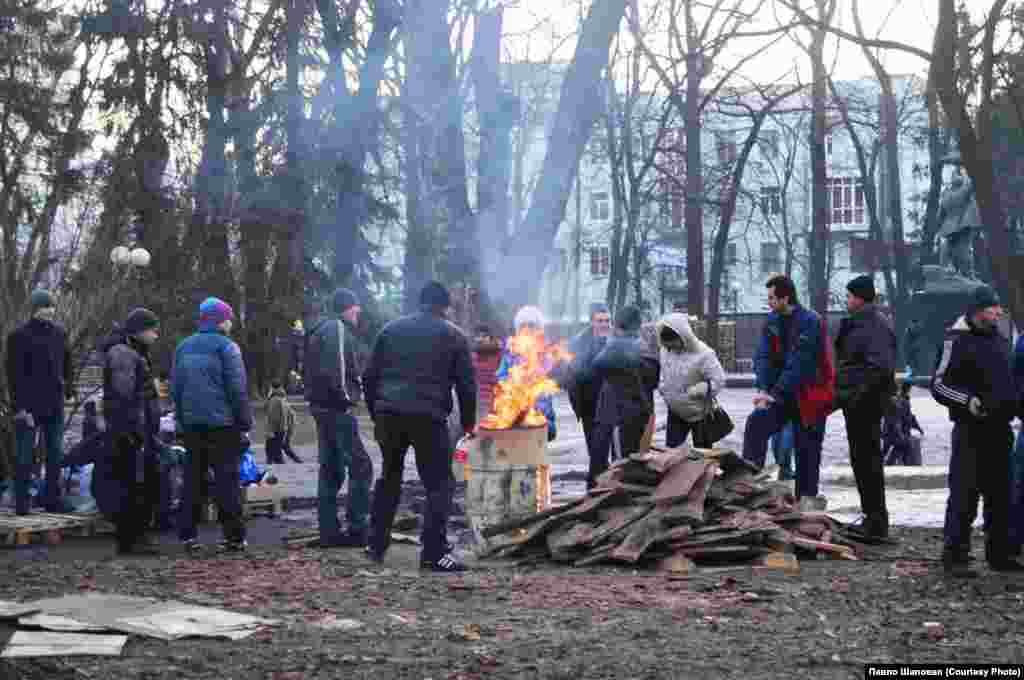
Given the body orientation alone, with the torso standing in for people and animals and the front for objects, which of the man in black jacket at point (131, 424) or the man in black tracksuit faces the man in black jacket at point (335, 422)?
the man in black jacket at point (131, 424)

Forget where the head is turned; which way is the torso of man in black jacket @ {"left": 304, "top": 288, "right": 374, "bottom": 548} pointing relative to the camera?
to the viewer's right

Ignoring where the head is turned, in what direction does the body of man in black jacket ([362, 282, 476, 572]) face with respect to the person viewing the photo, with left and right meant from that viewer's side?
facing away from the viewer and to the right of the viewer

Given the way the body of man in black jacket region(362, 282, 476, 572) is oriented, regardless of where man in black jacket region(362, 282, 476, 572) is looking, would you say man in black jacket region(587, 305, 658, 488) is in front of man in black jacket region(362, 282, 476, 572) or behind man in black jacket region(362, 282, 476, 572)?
in front

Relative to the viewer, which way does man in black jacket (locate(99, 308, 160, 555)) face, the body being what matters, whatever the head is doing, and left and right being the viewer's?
facing to the right of the viewer

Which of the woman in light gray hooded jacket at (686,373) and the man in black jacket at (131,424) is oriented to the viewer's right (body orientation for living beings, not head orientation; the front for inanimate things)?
the man in black jacket

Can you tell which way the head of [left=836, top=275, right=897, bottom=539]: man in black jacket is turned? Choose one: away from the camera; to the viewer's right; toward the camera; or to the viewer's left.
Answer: to the viewer's left

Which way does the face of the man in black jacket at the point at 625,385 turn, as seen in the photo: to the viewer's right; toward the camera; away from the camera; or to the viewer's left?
away from the camera

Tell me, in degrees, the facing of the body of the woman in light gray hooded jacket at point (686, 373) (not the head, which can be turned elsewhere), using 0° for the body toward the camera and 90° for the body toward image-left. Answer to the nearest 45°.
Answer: approximately 45°

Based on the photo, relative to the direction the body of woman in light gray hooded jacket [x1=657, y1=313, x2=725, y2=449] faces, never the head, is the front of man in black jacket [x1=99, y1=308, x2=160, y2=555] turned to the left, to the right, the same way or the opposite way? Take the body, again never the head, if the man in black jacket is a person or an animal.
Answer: the opposite way

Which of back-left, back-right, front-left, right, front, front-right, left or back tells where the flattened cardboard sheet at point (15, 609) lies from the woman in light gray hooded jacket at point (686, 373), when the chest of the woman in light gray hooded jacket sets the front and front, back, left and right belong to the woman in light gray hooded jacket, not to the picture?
front

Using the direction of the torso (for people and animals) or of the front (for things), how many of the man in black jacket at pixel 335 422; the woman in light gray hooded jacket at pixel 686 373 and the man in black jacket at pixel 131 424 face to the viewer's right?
2

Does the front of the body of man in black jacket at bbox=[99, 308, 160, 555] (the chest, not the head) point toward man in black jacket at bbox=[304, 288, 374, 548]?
yes

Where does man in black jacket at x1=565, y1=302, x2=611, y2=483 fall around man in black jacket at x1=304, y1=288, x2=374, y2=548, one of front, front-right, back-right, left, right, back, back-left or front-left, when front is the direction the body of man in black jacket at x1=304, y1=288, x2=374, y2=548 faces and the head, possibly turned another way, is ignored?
front-left
